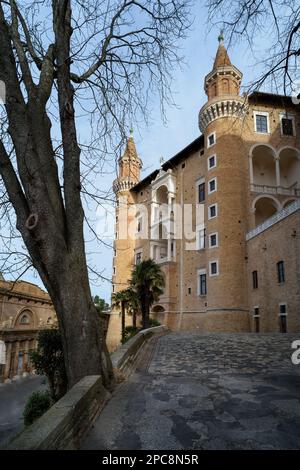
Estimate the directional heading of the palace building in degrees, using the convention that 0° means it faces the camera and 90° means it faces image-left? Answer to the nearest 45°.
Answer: approximately 45°

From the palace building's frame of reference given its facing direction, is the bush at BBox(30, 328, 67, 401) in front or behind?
in front

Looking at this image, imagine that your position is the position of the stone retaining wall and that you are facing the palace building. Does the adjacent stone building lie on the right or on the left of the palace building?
left

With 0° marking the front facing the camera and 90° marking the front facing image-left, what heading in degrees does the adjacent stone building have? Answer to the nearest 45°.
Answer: approximately 315°

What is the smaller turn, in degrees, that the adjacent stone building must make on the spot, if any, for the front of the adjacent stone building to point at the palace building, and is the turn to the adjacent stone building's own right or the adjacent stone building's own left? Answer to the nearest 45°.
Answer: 0° — it already faces it

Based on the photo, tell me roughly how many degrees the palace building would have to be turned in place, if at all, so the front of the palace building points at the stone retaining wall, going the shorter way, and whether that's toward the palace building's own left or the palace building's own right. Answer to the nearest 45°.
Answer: approximately 45° to the palace building's own left

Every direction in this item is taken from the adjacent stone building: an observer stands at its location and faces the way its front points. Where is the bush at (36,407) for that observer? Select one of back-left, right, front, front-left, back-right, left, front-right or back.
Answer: front-right

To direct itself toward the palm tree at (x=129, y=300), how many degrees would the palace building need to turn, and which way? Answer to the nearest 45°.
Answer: approximately 45° to its right

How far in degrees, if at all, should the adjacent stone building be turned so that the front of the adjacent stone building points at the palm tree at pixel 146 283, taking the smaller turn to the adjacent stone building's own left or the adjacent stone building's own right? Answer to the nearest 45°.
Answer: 0° — it already faces it
